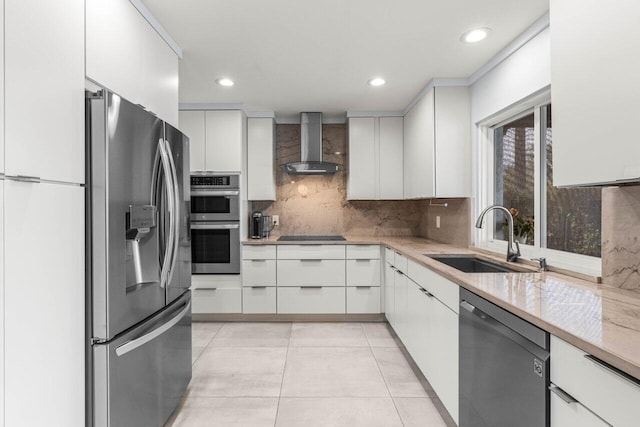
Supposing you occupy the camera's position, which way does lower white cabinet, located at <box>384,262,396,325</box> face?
facing to the left of the viewer

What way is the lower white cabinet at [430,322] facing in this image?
to the viewer's left

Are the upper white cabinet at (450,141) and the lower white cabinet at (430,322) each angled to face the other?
no

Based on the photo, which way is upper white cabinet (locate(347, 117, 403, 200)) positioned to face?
toward the camera

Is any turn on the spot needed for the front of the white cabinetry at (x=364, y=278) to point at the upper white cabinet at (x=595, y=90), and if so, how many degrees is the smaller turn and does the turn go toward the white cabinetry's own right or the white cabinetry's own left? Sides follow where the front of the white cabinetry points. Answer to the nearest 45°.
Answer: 0° — it already faces it

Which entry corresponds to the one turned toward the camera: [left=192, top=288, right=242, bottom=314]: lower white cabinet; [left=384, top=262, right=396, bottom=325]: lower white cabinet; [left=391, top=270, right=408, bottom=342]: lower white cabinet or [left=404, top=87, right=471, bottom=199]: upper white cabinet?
[left=192, top=288, right=242, bottom=314]: lower white cabinet

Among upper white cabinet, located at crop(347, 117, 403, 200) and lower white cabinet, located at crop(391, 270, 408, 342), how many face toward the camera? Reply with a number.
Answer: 1

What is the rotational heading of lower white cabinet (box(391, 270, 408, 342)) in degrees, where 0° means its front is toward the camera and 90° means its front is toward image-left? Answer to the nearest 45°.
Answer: approximately 90°

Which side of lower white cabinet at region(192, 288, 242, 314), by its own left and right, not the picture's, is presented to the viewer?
front

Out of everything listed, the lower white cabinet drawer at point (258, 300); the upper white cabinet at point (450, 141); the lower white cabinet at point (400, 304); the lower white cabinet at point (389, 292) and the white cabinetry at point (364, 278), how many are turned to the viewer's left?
3

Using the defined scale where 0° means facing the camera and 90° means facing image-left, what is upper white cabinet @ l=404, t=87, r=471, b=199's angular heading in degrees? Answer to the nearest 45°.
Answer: approximately 90°

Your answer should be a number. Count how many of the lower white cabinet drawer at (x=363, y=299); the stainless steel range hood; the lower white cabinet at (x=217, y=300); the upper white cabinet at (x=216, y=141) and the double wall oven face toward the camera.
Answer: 5

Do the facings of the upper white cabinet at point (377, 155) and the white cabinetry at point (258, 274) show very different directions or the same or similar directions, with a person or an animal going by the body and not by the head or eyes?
same or similar directions

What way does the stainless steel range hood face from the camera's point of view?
toward the camera
